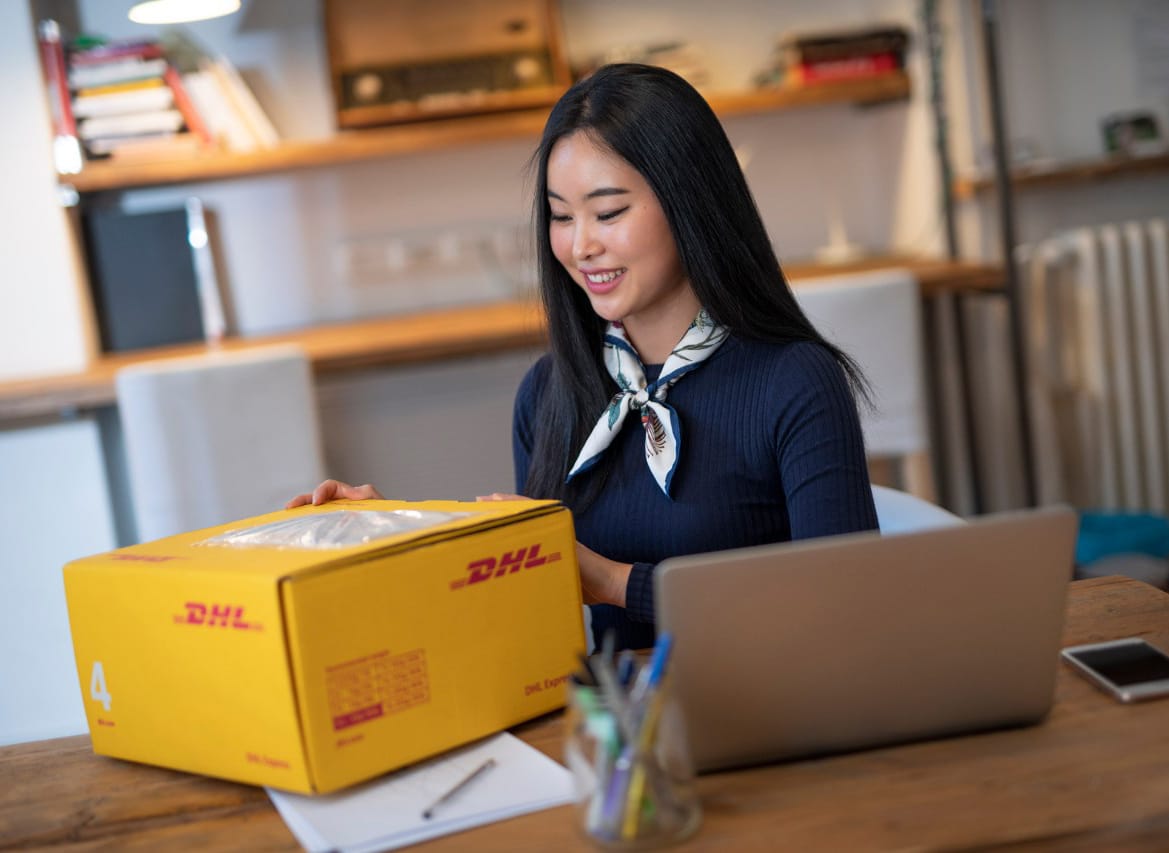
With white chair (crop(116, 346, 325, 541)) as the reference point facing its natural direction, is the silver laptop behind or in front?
behind

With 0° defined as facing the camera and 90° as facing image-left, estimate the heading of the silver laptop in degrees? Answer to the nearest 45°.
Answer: approximately 180°

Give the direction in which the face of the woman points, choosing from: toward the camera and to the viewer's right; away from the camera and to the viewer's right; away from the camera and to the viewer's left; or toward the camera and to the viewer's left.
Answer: toward the camera and to the viewer's left

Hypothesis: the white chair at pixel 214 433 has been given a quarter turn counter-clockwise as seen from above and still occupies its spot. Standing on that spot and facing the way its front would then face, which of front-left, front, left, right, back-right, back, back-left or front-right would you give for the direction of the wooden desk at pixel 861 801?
left

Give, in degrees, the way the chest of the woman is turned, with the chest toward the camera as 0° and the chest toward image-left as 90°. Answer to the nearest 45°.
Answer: approximately 45°

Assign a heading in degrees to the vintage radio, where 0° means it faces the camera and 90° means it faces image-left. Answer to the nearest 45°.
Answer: approximately 0°

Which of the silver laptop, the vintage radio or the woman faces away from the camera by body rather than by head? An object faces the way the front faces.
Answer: the silver laptop

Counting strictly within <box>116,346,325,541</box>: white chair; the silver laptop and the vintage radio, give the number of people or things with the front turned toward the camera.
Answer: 1

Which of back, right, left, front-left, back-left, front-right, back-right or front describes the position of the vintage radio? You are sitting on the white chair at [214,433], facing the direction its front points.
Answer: front-right

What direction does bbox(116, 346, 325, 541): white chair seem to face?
away from the camera

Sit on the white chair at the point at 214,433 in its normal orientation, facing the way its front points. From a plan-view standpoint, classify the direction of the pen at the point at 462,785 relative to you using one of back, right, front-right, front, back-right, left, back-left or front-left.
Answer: back

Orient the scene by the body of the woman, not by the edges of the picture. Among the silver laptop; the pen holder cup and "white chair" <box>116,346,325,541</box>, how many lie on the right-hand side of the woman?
1

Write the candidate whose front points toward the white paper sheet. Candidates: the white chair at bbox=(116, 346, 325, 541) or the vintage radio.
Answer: the vintage radio

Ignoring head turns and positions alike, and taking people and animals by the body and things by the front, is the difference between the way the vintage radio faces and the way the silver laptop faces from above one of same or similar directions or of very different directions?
very different directions
